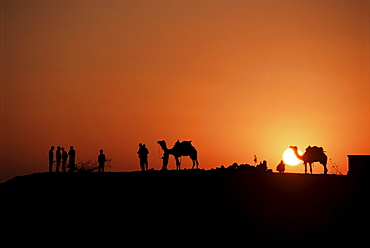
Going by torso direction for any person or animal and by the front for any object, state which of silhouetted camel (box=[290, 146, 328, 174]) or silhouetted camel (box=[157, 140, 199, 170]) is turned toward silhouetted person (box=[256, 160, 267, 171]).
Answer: silhouetted camel (box=[290, 146, 328, 174])

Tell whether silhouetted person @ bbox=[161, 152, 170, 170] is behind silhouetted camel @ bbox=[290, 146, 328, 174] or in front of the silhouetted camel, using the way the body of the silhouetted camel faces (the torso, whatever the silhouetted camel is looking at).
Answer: in front

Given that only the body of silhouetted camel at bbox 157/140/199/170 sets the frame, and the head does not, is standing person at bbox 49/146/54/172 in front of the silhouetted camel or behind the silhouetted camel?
in front

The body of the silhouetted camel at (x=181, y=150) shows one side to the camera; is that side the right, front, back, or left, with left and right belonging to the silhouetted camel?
left

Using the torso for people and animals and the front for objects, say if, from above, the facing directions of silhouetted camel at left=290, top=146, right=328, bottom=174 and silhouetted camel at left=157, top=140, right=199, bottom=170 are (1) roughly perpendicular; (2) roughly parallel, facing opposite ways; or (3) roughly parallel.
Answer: roughly parallel

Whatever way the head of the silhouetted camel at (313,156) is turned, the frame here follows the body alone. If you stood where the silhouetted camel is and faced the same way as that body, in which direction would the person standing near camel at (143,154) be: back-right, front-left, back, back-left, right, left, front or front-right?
front-left

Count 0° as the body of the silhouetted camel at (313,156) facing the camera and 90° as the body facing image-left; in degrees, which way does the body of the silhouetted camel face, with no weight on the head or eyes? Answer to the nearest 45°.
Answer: approximately 90°

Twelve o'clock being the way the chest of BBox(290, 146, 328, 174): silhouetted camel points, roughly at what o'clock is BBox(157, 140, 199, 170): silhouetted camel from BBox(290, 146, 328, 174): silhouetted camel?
BBox(157, 140, 199, 170): silhouetted camel is roughly at 11 o'clock from BBox(290, 146, 328, 174): silhouetted camel.

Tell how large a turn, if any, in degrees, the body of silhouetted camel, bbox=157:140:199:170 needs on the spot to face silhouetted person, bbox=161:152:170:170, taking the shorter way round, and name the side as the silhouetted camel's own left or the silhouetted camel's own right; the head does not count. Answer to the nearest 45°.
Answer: approximately 45° to the silhouetted camel's own left

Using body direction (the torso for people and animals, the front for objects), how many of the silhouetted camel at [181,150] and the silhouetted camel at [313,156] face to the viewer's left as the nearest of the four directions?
2

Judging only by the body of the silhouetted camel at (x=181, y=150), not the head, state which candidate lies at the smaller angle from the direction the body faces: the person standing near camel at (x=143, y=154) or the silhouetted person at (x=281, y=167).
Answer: the person standing near camel

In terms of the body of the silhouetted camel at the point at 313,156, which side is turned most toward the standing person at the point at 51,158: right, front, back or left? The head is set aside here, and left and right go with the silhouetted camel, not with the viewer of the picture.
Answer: front

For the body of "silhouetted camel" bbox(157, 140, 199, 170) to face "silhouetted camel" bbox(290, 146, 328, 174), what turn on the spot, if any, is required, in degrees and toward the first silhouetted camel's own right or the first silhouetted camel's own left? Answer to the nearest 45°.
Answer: approximately 180°
